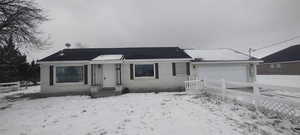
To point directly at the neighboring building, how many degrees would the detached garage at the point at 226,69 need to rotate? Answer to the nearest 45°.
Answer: approximately 135° to its left

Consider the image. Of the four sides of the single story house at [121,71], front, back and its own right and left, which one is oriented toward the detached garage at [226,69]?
left

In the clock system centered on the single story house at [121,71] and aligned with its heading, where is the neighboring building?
The neighboring building is roughly at 8 o'clock from the single story house.

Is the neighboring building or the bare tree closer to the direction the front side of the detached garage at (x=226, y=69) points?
the bare tree

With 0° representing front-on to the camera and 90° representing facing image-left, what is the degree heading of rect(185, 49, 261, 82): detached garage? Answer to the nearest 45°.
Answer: approximately 0°

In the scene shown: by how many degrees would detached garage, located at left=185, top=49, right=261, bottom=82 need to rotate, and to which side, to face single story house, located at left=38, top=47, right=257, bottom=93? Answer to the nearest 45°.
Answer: approximately 45° to its right

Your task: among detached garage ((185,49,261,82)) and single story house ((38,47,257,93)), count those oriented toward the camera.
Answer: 2

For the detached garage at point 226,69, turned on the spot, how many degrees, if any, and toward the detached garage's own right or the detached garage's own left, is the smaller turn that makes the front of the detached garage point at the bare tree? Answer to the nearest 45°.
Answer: approximately 45° to the detached garage's own right

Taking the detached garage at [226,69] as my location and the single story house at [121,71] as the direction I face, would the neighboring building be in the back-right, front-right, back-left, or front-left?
back-right

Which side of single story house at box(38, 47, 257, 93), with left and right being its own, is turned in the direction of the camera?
front

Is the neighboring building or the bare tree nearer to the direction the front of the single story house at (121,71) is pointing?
the bare tree
